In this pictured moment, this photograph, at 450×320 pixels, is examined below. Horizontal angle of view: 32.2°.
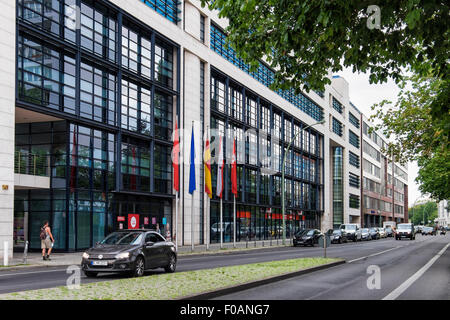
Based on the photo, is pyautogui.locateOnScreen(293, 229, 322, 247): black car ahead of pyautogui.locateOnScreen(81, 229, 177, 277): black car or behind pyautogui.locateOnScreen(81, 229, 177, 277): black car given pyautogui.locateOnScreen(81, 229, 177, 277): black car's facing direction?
behind

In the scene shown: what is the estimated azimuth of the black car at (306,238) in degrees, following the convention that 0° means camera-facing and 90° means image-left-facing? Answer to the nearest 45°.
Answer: approximately 45°

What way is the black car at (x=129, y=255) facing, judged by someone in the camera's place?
facing the viewer and to the left of the viewer

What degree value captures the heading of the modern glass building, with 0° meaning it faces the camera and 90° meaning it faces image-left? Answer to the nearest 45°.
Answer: approximately 315°

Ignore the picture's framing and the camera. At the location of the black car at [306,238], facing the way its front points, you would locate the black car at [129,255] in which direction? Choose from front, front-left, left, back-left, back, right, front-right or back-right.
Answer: front-left

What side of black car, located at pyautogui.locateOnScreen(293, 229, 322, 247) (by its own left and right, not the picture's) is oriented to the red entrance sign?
front

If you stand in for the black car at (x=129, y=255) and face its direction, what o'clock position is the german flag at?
The german flag is roughly at 5 o'clock from the black car.

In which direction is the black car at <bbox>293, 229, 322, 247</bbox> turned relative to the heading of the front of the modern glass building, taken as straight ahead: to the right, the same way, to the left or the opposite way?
to the right

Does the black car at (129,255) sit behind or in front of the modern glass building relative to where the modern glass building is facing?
in front

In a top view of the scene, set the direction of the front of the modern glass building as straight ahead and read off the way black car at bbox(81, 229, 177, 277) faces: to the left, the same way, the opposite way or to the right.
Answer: to the right

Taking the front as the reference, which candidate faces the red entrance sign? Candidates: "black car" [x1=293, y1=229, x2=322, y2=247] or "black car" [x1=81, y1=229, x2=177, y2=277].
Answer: "black car" [x1=293, y1=229, x2=322, y2=247]

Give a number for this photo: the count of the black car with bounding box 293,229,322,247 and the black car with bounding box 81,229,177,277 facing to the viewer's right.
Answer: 0
